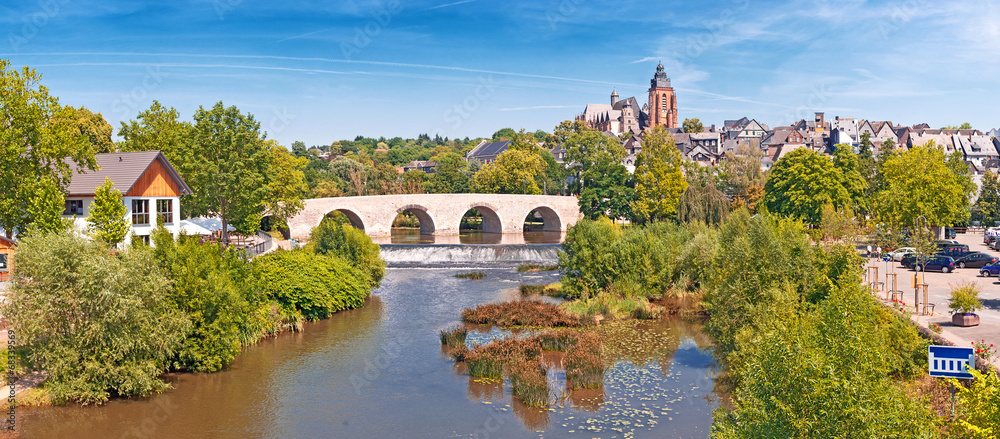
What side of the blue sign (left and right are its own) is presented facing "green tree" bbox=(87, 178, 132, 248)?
right

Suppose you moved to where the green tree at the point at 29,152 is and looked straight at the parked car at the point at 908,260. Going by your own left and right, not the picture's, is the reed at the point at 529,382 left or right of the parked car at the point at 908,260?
right

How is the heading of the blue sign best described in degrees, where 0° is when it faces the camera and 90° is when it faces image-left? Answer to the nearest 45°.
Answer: approximately 0°

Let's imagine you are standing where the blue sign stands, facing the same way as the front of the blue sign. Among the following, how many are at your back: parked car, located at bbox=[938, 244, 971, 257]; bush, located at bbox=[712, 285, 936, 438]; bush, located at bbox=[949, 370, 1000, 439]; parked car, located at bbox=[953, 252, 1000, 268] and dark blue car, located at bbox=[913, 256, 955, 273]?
3

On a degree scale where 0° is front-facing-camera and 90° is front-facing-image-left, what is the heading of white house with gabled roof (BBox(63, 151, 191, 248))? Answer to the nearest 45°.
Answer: approximately 315°

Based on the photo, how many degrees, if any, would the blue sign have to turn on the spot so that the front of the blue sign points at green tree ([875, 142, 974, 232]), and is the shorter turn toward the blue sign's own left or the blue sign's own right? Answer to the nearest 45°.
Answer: approximately 180°

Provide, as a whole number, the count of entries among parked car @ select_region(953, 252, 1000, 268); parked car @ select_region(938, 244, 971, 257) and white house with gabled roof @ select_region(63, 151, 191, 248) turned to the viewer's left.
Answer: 2

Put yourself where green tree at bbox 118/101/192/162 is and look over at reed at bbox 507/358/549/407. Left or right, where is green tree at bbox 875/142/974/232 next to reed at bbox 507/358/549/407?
left

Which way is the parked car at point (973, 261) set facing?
to the viewer's left

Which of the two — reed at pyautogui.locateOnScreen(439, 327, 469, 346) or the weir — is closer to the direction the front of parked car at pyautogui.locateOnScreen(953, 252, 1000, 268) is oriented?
the weir

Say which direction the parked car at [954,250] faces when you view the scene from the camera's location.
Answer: facing to the left of the viewer

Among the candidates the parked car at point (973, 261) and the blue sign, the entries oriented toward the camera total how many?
1

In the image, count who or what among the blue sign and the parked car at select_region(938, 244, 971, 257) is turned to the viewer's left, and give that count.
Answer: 1
